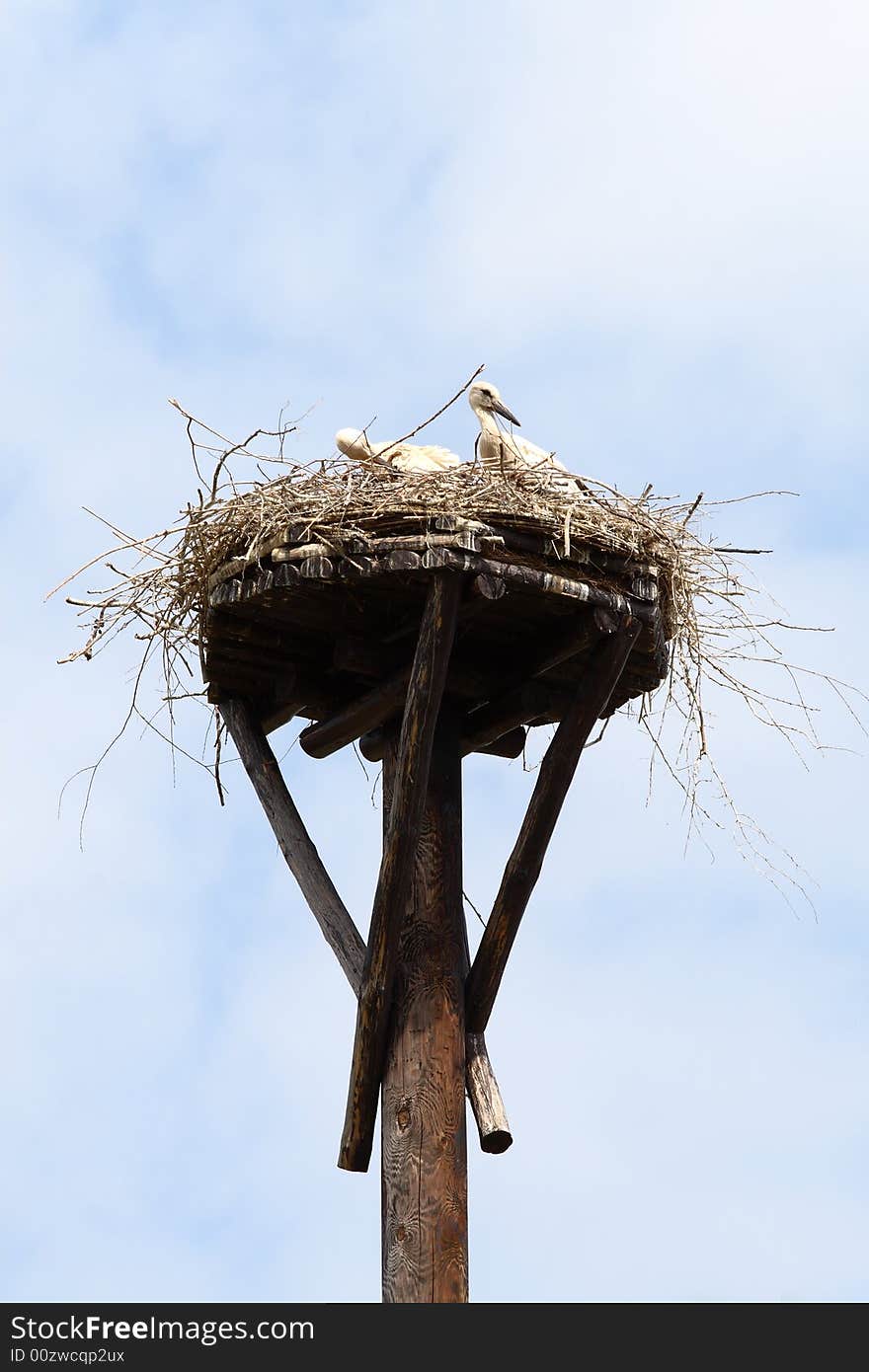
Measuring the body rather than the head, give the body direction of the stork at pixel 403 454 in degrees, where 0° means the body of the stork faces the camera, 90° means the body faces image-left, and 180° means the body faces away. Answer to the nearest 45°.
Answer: approximately 90°
